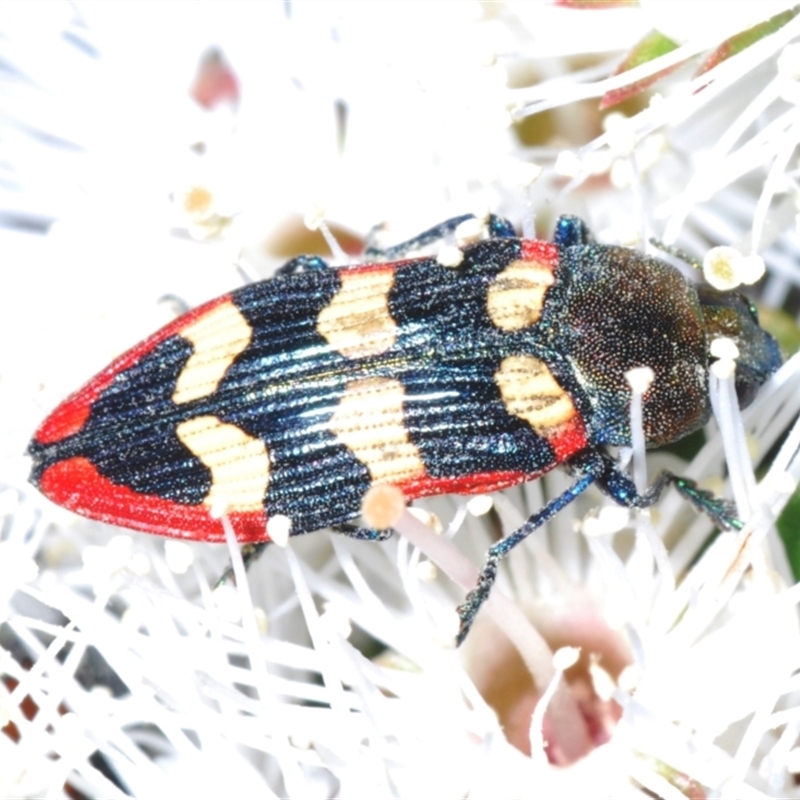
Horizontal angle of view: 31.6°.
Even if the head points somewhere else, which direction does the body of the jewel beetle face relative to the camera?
to the viewer's right
